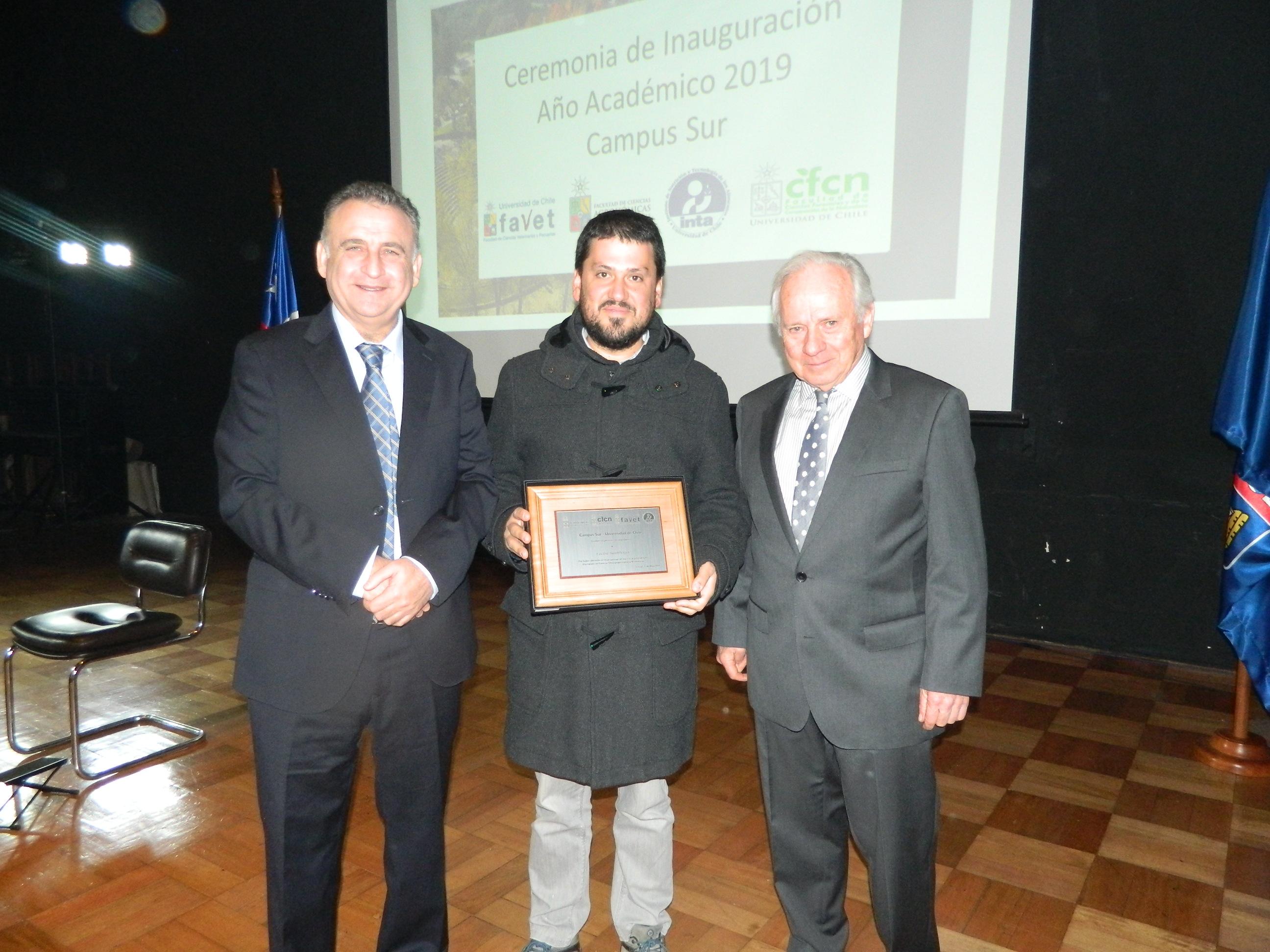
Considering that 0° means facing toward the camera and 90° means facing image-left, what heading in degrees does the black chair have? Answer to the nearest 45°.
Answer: approximately 45°

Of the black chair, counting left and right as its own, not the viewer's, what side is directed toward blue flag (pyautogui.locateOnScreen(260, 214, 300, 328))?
back

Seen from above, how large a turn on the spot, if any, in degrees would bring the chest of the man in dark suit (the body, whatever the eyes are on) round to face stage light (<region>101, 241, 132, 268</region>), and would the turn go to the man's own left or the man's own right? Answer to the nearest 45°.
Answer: approximately 180°

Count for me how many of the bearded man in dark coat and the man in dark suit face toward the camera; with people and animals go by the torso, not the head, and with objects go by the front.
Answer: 2

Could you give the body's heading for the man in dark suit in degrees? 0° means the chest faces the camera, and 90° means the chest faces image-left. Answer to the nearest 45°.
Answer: approximately 0°

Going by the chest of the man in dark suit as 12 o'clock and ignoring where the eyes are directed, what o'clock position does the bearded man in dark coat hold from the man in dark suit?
The bearded man in dark coat is roughly at 9 o'clock from the man in dark suit.

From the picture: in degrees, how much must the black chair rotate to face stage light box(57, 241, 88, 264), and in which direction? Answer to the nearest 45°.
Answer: approximately 135° to its right
